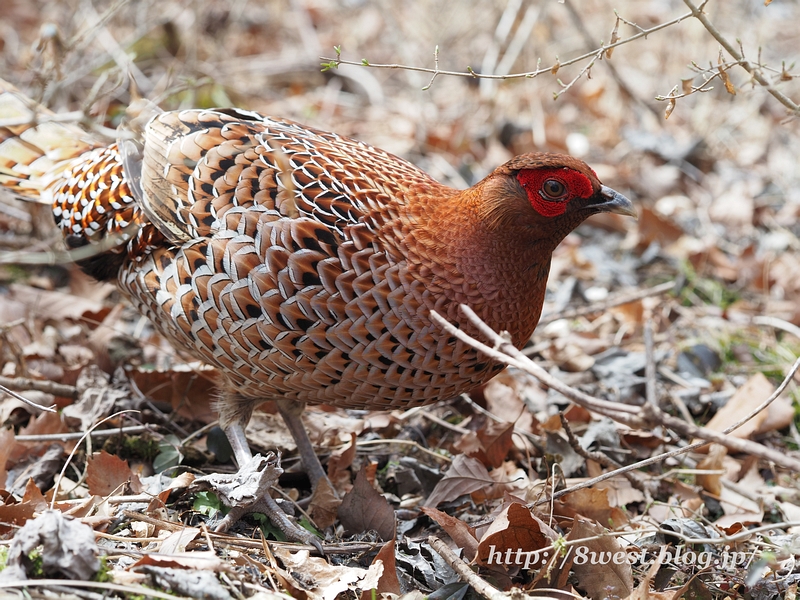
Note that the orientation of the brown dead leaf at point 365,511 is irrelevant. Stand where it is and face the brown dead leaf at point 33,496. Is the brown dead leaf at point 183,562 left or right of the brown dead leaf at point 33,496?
left

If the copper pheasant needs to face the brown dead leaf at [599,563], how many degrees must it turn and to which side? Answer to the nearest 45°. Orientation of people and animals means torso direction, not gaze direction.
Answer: approximately 45° to its right

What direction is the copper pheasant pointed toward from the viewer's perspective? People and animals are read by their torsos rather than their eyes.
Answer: to the viewer's right

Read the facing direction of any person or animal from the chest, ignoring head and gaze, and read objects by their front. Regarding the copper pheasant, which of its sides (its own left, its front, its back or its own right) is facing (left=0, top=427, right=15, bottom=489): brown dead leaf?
back

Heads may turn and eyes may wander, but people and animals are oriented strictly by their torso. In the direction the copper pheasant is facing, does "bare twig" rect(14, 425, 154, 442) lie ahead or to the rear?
to the rear

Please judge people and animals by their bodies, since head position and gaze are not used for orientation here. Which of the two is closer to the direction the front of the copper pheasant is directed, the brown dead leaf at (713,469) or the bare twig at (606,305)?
the brown dead leaf

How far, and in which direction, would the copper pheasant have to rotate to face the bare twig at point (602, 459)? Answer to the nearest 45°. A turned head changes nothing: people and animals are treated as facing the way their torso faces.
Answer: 0° — it already faces it
